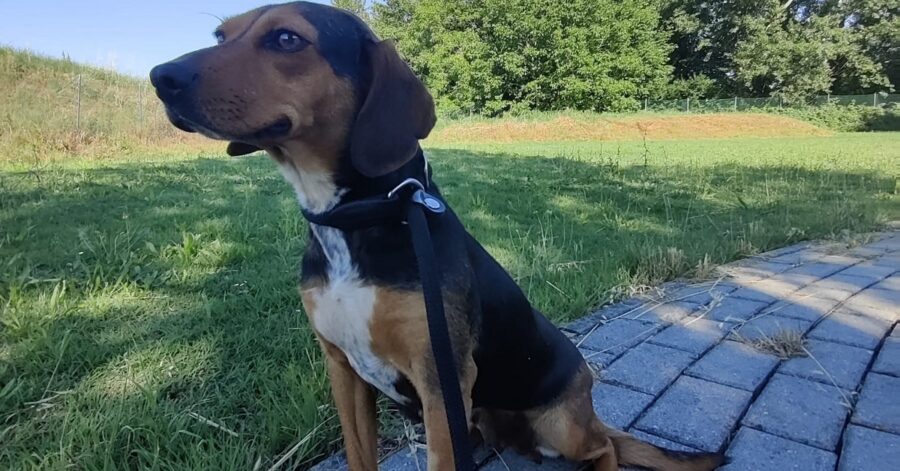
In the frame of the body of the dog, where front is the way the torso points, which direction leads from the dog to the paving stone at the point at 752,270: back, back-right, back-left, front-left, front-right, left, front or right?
back

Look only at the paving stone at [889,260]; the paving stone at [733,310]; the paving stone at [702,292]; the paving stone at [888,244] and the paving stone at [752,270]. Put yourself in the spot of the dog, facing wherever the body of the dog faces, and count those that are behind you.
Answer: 5

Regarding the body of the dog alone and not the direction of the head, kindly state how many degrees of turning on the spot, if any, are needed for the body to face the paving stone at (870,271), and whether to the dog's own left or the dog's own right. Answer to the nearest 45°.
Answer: approximately 180°

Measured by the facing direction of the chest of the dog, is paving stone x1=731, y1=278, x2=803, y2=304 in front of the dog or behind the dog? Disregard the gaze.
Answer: behind

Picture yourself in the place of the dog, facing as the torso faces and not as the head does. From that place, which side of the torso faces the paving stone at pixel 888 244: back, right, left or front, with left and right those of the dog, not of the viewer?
back

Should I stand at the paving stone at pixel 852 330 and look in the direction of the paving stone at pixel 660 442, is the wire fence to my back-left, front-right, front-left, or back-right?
back-right

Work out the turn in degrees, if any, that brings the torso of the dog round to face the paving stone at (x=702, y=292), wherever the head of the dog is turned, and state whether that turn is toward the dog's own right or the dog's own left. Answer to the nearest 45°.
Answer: approximately 180°

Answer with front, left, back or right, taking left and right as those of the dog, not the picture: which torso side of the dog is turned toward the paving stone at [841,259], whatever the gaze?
back

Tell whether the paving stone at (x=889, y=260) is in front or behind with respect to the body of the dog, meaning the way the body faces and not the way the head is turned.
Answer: behind

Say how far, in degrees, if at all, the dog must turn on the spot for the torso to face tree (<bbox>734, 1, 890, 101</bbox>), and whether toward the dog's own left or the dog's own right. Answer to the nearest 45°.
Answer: approximately 180°

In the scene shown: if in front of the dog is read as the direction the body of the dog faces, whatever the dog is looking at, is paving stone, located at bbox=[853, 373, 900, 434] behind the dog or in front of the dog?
behind

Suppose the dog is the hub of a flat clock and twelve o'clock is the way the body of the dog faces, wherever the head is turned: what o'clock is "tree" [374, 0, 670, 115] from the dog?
The tree is roughly at 5 o'clock from the dog.

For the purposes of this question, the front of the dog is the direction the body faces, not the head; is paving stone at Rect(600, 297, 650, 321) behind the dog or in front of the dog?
behind

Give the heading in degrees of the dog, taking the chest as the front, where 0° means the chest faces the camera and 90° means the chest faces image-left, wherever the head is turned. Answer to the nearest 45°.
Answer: approximately 45°

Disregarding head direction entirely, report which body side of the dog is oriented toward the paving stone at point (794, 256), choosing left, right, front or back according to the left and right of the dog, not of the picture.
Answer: back
